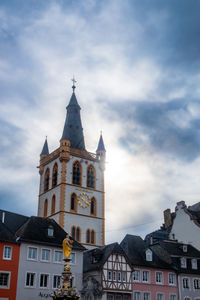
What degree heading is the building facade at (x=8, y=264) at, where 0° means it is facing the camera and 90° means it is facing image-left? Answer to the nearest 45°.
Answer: approximately 0°
